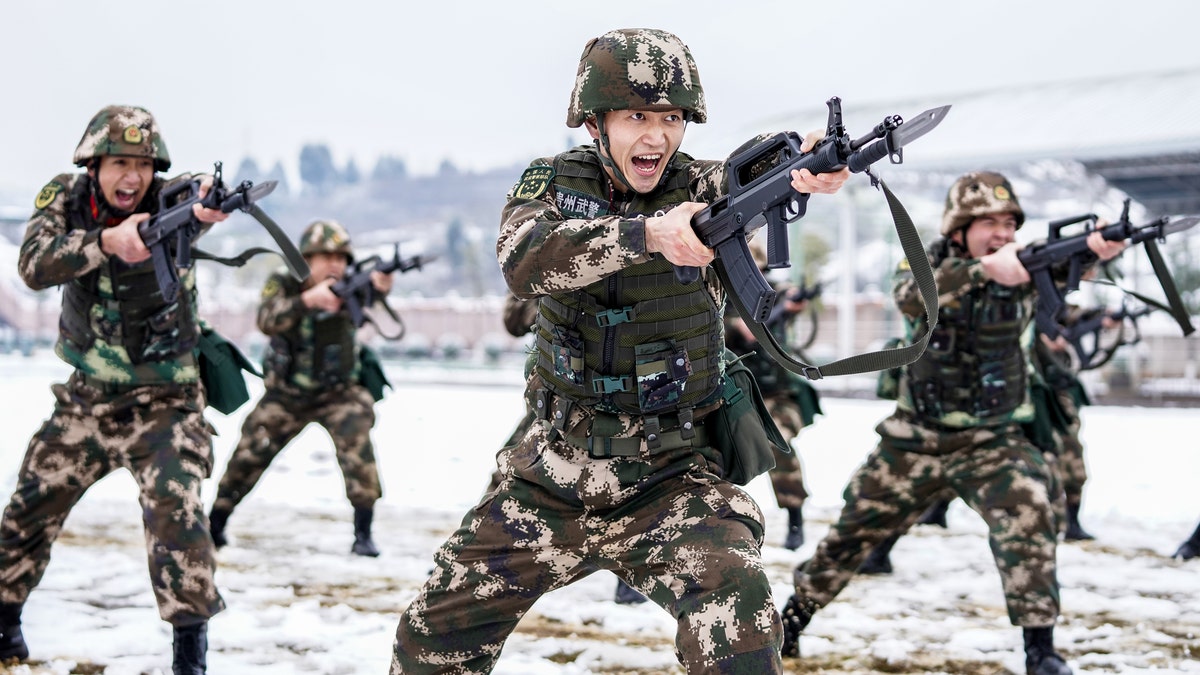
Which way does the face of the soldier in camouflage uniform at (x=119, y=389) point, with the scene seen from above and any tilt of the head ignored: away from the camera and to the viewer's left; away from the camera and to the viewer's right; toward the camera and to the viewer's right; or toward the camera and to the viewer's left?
toward the camera and to the viewer's right

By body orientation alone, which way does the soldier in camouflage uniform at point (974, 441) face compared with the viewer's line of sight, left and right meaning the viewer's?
facing the viewer and to the right of the viewer

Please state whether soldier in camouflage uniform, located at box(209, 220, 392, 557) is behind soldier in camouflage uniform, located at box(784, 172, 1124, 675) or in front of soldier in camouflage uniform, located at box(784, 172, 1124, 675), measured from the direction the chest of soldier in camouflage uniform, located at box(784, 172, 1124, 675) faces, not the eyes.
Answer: behind

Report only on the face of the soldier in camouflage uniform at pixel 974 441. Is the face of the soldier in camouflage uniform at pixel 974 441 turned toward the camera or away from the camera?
toward the camera

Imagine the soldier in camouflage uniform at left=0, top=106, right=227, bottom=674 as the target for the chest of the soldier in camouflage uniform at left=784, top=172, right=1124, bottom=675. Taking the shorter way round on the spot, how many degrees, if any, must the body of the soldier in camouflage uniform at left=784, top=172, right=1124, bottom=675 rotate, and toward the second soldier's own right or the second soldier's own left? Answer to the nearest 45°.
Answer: approximately 135° to the second soldier's own right

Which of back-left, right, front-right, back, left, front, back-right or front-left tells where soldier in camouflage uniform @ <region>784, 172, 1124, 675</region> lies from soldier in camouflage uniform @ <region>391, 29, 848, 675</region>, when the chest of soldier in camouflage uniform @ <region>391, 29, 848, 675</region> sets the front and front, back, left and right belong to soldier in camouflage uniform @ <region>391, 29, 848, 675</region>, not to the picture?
back-left

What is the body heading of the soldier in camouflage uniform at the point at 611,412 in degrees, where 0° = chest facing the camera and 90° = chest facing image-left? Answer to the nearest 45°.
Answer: approximately 0°

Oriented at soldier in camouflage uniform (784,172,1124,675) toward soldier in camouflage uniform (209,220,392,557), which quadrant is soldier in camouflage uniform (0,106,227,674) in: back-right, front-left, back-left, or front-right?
front-left

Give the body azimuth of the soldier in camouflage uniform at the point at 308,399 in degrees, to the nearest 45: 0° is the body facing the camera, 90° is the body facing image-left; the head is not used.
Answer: approximately 315°

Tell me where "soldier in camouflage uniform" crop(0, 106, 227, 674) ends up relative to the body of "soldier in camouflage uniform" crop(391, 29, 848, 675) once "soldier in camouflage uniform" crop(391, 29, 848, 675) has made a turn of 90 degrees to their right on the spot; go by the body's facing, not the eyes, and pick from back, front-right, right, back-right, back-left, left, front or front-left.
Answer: front-right

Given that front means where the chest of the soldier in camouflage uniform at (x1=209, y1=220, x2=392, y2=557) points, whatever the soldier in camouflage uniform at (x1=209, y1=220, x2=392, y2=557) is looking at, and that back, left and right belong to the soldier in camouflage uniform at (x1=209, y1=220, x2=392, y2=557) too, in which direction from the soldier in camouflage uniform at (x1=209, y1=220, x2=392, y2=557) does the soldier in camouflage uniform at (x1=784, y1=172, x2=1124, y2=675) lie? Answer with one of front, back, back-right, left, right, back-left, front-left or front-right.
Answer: front

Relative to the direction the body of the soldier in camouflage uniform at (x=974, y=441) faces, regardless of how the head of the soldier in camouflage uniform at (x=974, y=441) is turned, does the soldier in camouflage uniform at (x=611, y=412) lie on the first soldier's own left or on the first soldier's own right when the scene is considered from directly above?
on the first soldier's own right
